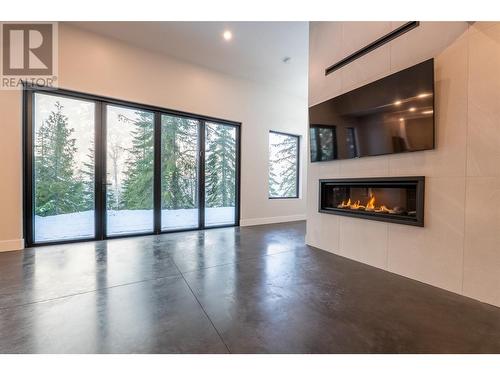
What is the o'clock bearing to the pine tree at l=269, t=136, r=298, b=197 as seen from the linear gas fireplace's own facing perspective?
The pine tree is roughly at 3 o'clock from the linear gas fireplace.

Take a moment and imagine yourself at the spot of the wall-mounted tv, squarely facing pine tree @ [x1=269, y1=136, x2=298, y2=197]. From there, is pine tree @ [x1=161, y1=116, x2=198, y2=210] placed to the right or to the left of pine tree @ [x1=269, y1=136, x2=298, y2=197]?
left

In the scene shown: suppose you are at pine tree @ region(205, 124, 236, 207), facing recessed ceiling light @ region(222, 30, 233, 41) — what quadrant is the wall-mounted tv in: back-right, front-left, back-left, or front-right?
front-left

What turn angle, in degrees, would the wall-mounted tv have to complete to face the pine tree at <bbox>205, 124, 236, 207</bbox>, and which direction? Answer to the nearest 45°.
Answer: approximately 45° to its right

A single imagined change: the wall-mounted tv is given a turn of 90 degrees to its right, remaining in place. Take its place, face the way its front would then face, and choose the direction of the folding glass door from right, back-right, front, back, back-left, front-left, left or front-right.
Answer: front-left

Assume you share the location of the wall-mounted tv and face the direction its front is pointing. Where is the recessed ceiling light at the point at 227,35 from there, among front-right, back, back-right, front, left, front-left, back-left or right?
front-right

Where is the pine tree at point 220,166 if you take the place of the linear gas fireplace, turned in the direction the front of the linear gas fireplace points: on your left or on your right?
on your right

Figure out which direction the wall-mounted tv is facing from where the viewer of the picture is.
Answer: facing the viewer and to the left of the viewer

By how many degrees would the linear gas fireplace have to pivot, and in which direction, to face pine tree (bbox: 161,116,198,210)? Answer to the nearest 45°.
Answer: approximately 45° to its right

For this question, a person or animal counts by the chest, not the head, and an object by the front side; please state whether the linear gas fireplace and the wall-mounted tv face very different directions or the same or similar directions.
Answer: same or similar directions

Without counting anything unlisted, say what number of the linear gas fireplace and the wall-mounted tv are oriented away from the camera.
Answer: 0

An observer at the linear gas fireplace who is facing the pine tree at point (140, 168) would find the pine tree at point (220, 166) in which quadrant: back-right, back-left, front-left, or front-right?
front-right

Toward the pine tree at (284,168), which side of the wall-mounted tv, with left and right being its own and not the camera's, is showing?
right
